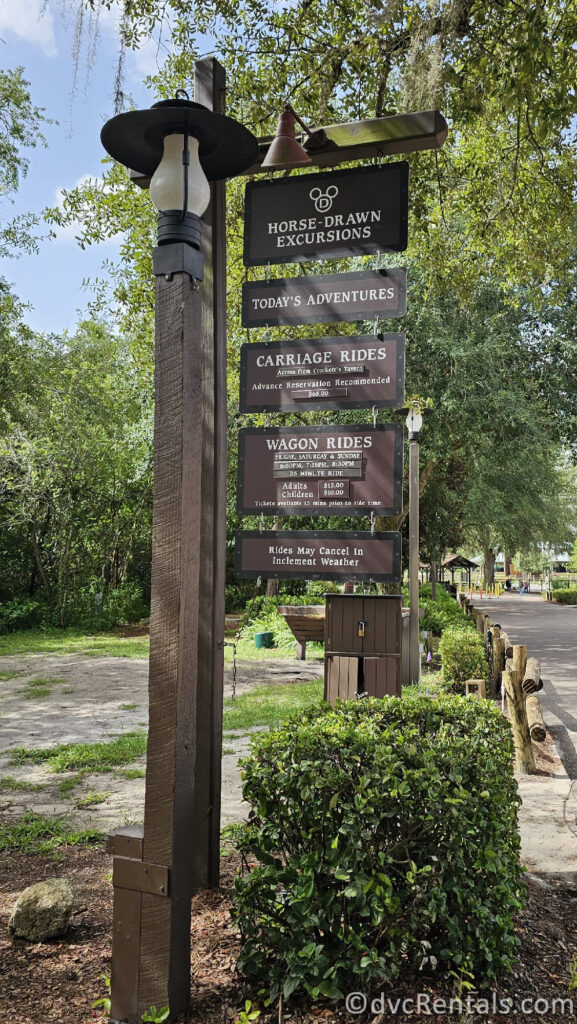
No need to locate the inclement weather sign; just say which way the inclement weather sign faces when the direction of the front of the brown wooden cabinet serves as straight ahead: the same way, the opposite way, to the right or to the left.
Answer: the same way

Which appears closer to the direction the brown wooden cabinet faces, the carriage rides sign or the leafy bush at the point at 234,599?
the carriage rides sign

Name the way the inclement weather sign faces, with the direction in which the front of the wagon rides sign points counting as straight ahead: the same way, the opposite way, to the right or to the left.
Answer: the same way

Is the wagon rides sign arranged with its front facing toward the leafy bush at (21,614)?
no

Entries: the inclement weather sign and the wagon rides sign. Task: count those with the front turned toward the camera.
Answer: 2

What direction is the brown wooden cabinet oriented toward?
toward the camera

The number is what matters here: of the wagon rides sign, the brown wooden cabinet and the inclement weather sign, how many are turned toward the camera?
3

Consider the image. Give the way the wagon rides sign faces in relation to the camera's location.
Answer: facing the viewer

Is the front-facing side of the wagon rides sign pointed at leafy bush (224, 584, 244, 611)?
no

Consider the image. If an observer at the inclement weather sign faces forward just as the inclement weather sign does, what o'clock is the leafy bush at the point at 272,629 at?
The leafy bush is roughly at 6 o'clock from the inclement weather sign.

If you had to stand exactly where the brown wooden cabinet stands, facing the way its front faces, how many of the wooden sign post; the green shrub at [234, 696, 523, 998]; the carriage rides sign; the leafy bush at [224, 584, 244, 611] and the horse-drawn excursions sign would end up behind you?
1

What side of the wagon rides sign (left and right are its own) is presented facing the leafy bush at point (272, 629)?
back

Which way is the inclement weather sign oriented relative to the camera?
toward the camera

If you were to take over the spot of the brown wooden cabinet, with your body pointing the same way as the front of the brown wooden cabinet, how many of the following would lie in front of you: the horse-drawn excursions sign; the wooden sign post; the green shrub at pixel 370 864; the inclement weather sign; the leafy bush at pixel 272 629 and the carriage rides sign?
5

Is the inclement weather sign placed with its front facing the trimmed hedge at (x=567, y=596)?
no

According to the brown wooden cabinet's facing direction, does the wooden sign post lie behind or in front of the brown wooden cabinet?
in front
